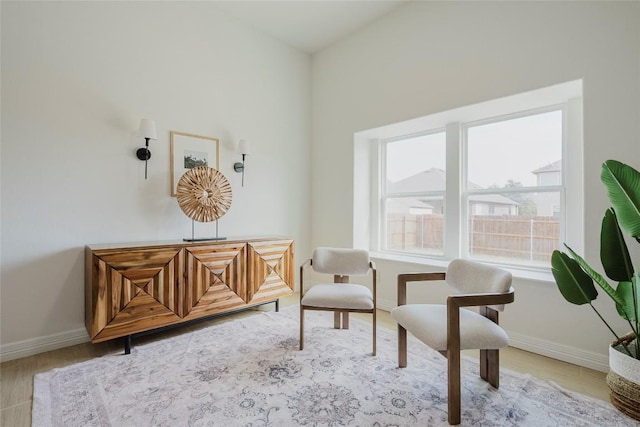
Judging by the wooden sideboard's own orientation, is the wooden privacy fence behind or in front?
in front

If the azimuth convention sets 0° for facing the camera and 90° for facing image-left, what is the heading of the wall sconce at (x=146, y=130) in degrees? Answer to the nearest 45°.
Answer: approximately 315°

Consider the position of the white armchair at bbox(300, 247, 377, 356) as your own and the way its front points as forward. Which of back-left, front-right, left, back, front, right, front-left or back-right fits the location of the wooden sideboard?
right

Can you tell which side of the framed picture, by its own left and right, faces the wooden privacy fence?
left

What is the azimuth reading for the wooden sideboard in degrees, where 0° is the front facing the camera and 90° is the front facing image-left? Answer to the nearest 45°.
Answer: approximately 315°

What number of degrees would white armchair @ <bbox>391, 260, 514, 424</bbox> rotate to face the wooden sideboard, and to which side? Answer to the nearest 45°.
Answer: approximately 45° to its right

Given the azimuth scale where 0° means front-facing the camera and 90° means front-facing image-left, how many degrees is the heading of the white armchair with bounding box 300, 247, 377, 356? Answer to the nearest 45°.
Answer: approximately 0°

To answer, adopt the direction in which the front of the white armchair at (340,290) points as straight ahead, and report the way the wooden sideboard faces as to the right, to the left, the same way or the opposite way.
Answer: to the left

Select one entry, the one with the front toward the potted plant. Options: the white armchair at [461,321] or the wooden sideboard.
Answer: the wooden sideboard

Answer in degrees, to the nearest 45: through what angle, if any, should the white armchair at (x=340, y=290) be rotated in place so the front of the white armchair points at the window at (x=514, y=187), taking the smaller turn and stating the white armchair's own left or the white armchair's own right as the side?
approximately 90° to the white armchair's own left

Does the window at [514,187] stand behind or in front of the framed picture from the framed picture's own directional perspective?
in front
